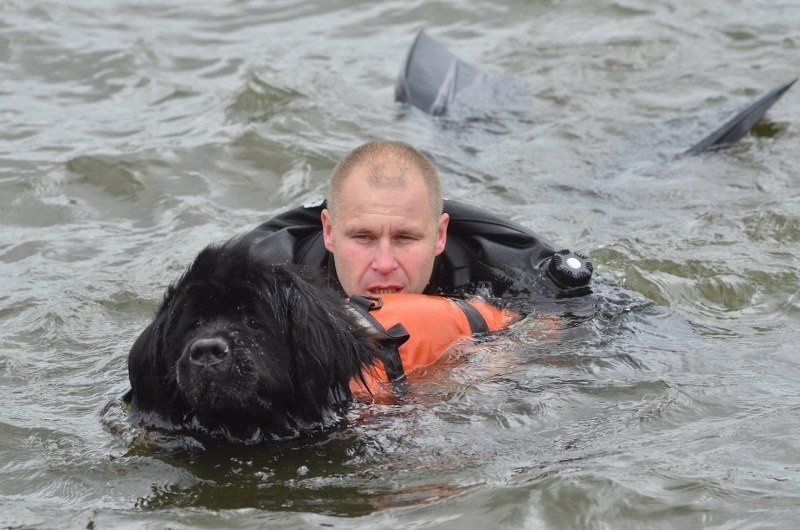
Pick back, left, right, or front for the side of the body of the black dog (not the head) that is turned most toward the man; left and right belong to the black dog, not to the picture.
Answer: back

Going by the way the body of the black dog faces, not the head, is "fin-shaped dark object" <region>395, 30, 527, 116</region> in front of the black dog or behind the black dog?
behind

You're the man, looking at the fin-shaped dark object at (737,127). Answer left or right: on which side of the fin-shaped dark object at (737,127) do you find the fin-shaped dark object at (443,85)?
left

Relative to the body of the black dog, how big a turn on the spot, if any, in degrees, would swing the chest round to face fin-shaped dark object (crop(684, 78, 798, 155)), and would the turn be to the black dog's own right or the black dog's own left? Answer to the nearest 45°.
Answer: approximately 180°

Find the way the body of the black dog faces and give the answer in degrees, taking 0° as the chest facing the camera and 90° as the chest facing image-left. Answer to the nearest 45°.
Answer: approximately 45°
